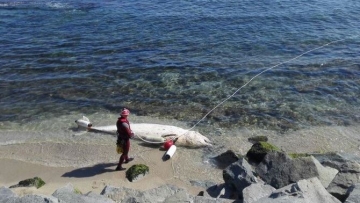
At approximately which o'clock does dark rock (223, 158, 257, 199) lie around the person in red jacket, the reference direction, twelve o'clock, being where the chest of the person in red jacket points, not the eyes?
The dark rock is roughly at 1 o'clock from the person in red jacket.

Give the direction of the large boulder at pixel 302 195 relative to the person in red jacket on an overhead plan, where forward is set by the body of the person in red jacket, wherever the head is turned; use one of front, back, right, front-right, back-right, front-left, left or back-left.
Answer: front-right

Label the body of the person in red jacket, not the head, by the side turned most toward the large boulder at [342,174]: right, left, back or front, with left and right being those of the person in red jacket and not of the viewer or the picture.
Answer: front

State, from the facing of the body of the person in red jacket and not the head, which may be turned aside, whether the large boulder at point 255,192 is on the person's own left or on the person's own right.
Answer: on the person's own right

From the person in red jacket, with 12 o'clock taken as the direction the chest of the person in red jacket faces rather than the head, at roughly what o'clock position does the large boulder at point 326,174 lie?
The large boulder is roughly at 1 o'clock from the person in red jacket.

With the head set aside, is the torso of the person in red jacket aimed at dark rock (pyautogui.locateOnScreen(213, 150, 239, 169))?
yes

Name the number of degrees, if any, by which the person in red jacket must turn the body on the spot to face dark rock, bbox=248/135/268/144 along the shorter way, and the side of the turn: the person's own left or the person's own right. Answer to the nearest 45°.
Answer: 0° — they already face it

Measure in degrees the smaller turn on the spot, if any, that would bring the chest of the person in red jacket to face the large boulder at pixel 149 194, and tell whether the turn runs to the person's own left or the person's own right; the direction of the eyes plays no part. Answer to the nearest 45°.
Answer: approximately 90° to the person's own right

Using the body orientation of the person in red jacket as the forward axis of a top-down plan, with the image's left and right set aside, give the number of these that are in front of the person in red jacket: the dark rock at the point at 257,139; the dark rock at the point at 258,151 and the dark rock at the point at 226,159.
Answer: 3

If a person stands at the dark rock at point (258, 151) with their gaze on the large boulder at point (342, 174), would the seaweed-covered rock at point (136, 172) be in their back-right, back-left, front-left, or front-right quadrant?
back-right

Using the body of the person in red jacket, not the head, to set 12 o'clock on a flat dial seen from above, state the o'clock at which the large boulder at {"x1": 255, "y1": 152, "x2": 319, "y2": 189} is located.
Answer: The large boulder is roughly at 1 o'clock from the person in red jacket.

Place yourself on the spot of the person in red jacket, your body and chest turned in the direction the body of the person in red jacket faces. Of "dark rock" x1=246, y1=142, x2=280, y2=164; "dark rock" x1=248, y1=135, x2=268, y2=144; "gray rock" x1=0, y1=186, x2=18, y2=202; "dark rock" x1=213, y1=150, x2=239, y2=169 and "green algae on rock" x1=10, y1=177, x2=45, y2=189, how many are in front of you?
3

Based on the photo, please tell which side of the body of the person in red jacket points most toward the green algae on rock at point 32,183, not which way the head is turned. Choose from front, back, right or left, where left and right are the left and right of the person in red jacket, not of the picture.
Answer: back

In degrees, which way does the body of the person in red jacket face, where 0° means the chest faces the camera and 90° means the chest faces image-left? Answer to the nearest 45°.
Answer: approximately 270°
